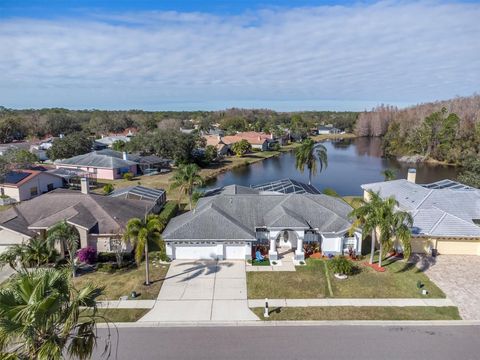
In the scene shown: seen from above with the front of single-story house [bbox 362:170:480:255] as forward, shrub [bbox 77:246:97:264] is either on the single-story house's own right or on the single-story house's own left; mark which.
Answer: on the single-story house's own right

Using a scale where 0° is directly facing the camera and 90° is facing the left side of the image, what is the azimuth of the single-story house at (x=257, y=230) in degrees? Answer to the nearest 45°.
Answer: approximately 0°

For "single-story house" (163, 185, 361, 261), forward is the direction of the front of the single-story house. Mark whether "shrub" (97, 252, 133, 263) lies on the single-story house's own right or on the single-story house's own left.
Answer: on the single-story house's own right

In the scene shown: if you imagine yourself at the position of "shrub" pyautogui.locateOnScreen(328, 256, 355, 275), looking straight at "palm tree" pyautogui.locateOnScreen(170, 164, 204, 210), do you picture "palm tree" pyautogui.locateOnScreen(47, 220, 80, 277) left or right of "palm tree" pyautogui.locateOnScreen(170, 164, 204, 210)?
left

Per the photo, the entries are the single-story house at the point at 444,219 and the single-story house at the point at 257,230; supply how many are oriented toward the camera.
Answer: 2

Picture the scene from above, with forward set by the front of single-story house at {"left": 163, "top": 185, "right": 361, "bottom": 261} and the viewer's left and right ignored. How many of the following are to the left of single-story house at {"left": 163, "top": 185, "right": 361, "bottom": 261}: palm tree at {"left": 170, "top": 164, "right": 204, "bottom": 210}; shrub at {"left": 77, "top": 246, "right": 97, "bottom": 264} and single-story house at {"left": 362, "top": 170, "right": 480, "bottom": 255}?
1

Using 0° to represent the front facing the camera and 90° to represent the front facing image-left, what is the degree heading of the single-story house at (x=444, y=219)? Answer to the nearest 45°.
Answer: approximately 0°

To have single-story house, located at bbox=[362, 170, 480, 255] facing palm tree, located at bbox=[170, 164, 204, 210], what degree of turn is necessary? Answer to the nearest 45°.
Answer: approximately 90° to its right

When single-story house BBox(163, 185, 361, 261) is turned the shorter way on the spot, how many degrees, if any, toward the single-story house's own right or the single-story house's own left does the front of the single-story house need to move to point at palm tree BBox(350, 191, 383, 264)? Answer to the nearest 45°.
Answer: approximately 90° to the single-story house's own left

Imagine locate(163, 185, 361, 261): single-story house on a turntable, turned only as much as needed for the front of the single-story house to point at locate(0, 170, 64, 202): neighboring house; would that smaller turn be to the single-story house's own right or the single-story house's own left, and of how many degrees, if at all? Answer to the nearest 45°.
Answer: approximately 135° to the single-story house's own right

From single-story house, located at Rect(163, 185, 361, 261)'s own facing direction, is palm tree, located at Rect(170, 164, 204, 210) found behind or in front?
behind
